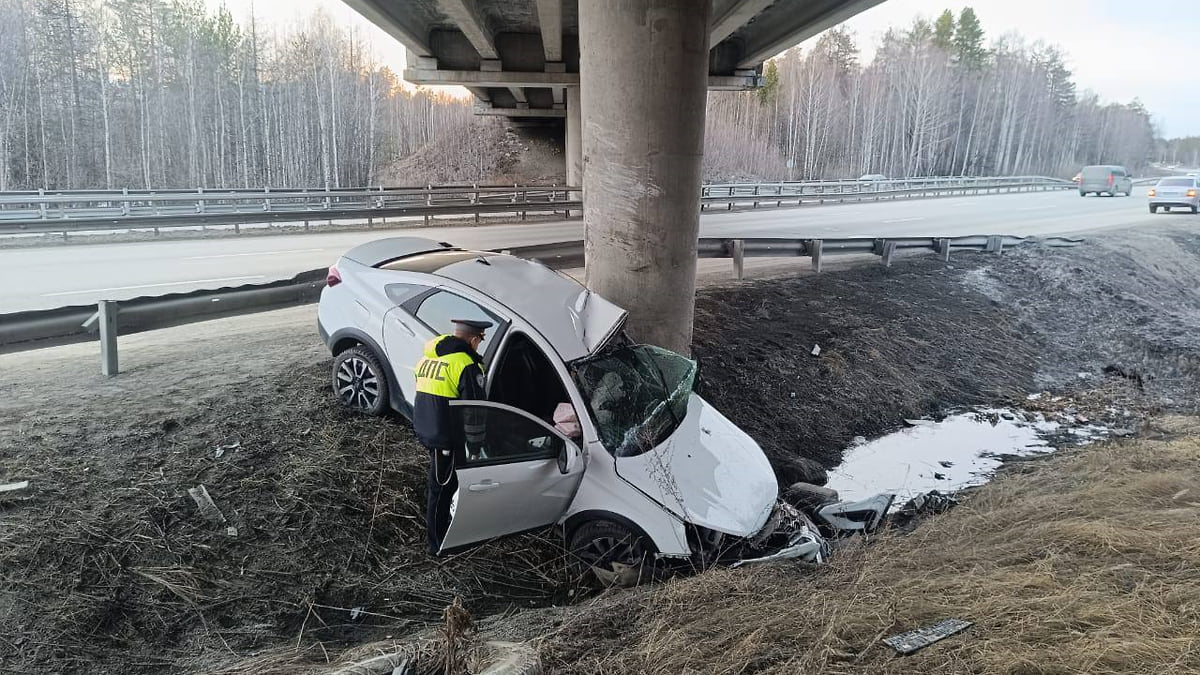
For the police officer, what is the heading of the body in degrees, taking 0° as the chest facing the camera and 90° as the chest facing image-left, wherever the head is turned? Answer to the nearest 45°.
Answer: approximately 225°

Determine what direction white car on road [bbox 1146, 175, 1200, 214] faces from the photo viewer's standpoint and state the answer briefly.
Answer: facing away from the viewer and to the right of the viewer

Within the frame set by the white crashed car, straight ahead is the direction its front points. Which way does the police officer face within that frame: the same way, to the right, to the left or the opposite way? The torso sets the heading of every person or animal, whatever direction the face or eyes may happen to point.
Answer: to the left

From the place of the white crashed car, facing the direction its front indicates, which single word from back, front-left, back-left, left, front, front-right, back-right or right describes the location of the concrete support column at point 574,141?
back-left

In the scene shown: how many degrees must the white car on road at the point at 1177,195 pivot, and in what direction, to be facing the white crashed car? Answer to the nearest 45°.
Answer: approximately 135° to its right

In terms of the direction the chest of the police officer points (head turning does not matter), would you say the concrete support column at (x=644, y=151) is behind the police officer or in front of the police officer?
in front

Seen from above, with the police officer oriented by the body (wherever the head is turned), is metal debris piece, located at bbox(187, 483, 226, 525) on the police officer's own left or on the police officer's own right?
on the police officer's own left

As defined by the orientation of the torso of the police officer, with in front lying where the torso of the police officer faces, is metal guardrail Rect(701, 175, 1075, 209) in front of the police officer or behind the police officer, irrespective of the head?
in front
